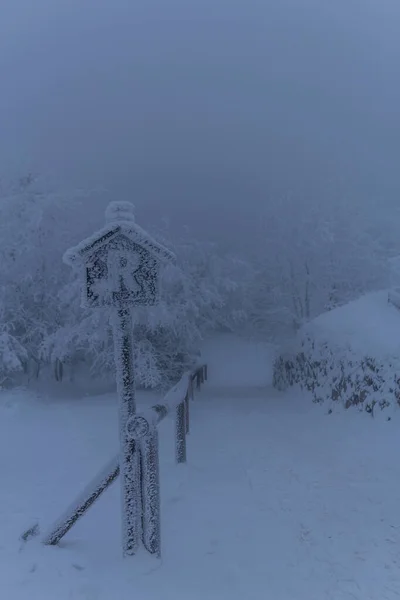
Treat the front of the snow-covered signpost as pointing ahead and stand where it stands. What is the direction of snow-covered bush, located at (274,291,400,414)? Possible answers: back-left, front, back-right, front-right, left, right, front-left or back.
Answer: back-left

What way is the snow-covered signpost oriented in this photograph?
toward the camera
